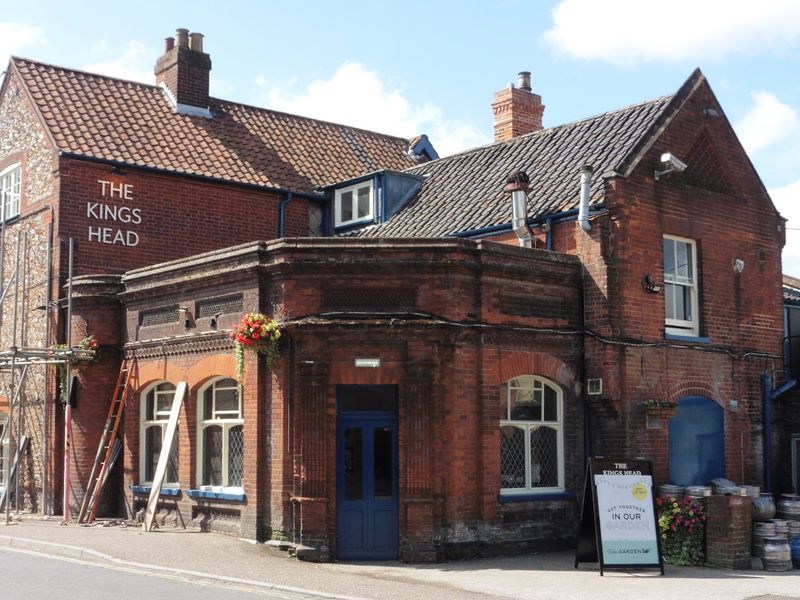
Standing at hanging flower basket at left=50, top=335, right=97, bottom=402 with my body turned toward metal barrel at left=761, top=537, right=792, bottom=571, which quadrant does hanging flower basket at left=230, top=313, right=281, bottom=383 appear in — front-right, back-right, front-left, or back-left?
front-right

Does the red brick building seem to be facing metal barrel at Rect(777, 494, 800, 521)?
no

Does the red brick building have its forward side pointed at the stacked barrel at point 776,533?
no

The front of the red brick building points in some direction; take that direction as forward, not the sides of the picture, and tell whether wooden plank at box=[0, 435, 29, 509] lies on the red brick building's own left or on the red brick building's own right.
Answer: on the red brick building's own right

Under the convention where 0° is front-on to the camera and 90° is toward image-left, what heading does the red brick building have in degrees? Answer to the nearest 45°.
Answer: approximately 0°

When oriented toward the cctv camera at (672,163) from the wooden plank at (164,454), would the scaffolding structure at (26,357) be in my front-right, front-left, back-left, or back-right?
back-left
